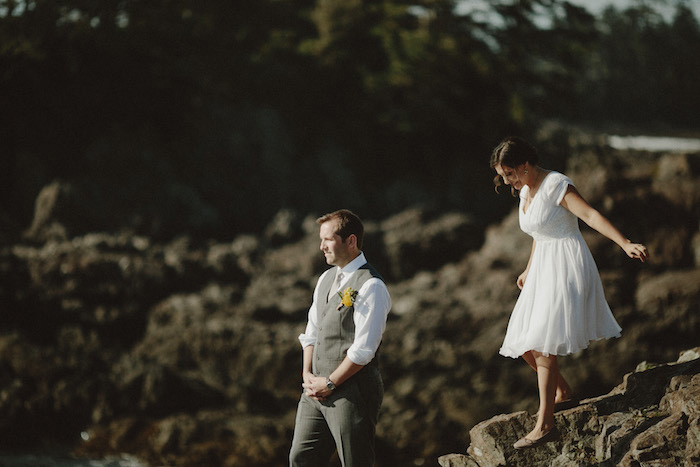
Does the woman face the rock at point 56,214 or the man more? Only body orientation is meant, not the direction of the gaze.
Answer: the man

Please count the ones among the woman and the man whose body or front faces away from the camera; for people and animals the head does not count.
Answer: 0

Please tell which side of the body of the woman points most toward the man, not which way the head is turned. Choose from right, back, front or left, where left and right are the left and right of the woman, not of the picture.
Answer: front

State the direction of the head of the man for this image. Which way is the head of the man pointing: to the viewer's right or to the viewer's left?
to the viewer's left

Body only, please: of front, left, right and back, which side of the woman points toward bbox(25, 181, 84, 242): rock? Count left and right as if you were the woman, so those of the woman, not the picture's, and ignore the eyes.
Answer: right

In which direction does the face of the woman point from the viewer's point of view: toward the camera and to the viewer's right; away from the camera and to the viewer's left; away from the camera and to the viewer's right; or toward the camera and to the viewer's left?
toward the camera and to the viewer's left

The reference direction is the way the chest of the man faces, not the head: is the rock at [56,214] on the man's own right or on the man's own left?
on the man's own right

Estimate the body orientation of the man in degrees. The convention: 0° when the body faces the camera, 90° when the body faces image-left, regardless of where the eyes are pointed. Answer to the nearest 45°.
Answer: approximately 45°

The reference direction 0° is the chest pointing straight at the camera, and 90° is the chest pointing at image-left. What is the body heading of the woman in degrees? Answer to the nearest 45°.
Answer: approximately 45°
